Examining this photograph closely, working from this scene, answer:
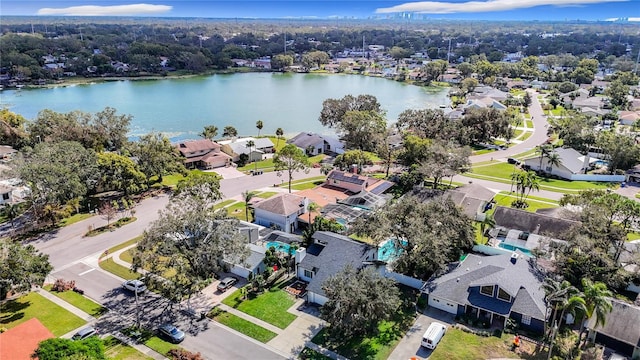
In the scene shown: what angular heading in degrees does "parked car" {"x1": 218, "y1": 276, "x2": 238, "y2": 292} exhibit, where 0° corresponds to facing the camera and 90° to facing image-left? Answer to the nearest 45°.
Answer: approximately 225°

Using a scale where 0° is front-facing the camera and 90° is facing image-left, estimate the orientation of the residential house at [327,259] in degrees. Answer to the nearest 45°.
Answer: approximately 45°

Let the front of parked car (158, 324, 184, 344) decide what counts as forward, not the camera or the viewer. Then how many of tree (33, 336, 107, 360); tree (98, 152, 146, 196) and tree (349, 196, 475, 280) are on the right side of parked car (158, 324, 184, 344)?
1

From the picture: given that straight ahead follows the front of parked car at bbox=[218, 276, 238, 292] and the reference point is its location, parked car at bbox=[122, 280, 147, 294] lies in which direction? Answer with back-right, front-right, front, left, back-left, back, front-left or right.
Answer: back-left

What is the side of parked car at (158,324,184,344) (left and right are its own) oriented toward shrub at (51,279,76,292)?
back

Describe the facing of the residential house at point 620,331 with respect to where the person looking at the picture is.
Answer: facing the viewer and to the left of the viewer

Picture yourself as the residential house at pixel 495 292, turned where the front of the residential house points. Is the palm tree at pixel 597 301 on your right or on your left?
on your left

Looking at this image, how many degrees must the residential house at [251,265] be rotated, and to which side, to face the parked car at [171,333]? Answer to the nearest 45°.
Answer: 0° — it already faces it

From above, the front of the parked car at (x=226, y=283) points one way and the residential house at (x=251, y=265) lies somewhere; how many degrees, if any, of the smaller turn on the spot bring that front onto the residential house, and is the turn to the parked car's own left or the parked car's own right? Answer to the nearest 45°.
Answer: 0° — it already faces it

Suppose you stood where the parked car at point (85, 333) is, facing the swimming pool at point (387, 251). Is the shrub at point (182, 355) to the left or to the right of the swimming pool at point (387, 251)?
right

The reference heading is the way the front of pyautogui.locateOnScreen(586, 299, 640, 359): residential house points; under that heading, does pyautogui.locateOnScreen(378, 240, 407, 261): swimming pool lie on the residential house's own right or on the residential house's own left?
on the residential house's own right
